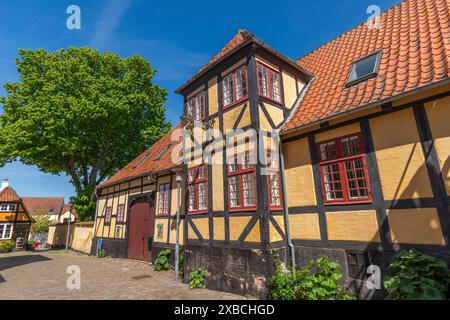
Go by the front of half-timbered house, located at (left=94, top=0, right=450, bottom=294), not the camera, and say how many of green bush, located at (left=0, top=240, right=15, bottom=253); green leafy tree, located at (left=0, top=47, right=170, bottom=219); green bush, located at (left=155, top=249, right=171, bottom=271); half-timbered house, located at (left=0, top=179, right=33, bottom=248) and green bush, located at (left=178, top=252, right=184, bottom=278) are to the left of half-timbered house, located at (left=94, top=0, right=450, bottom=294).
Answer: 0

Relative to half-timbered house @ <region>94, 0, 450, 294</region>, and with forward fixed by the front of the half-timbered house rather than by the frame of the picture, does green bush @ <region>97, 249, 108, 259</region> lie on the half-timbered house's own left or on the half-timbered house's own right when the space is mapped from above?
on the half-timbered house's own right

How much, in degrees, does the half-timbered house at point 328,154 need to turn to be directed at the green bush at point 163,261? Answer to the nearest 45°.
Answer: approximately 90° to its right

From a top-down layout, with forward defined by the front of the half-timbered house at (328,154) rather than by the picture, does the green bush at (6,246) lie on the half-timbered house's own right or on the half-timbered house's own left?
on the half-timbered house's own right

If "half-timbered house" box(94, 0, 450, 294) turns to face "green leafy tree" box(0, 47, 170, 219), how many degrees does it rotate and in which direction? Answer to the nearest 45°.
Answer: approximately 90° to its right

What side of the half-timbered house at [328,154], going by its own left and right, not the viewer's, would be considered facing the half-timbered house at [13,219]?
right

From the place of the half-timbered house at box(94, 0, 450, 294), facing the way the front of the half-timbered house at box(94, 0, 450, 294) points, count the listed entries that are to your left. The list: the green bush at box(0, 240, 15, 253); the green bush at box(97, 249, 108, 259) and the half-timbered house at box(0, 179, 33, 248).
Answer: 0

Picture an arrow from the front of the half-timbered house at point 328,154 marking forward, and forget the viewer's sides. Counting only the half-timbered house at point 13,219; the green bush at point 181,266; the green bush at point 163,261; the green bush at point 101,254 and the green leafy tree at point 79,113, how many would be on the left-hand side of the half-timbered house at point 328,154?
0

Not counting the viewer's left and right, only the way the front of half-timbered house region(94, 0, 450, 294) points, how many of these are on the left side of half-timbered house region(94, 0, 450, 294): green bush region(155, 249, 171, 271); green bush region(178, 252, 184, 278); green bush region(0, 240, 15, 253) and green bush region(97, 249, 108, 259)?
0

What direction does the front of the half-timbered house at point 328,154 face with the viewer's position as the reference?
facing the viewer and to the left of the viewer
